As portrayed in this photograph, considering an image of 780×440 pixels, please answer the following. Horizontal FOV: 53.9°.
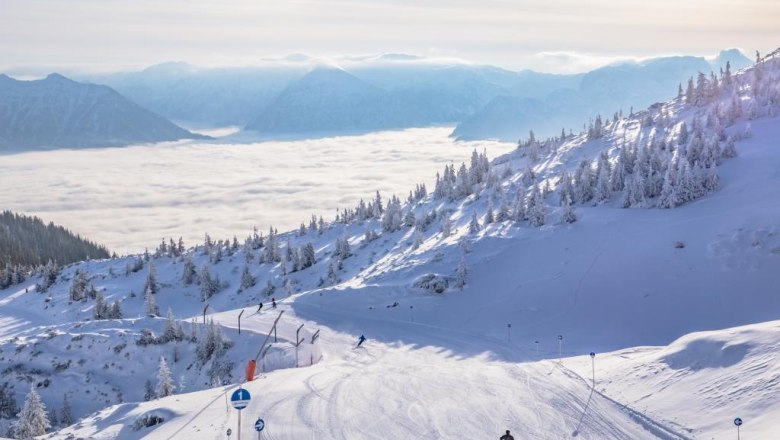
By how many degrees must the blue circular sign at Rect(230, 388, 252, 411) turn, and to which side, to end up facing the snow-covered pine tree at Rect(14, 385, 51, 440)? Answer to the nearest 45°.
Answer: approximately 135° to its right

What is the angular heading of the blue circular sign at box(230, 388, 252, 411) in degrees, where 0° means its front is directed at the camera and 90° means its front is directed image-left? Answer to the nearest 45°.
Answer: approximately 0°
